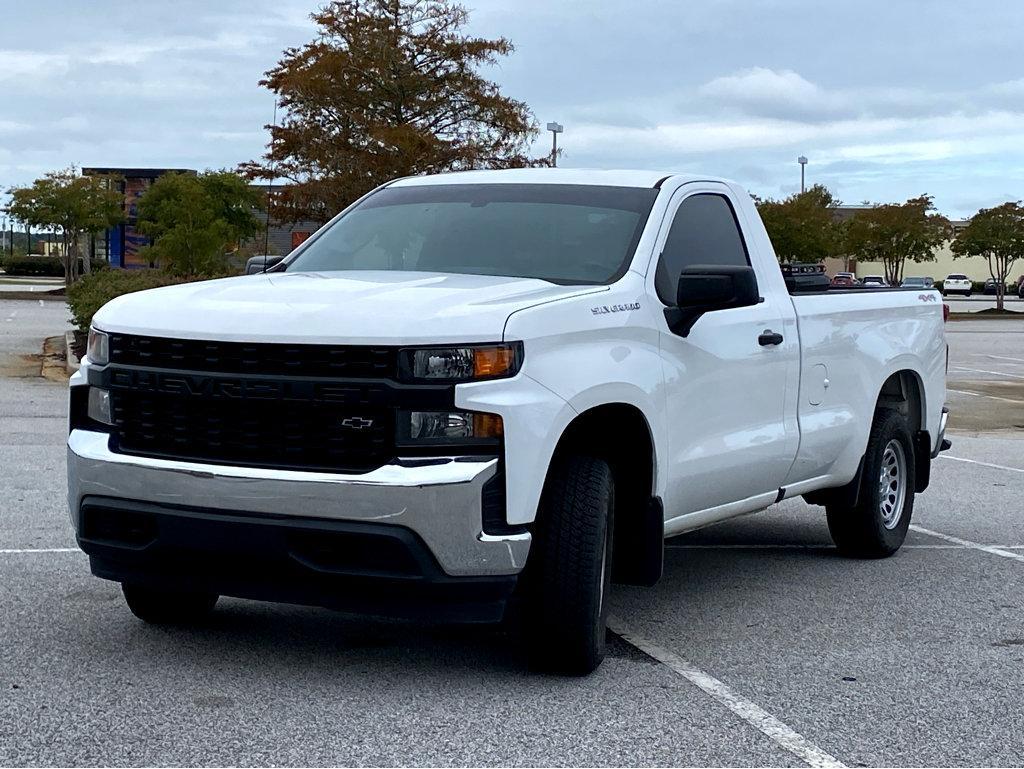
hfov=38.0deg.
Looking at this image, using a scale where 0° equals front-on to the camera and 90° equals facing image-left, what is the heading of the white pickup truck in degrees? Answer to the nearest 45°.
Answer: approximately 45°

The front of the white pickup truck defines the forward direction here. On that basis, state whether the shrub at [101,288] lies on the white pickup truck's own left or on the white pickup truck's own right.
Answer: on the white pickup truck's own right
